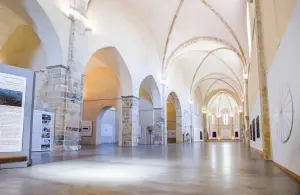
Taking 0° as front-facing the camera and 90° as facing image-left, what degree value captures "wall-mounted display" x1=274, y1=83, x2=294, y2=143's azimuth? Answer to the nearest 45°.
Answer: approximately 90°

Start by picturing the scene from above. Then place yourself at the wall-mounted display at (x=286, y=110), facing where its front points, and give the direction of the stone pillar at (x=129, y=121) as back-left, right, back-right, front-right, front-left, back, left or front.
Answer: front-right

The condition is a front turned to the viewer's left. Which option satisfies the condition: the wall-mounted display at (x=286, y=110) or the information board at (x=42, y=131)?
the wall-mounted display

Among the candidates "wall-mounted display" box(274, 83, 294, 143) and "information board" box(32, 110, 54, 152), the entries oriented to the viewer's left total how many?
1

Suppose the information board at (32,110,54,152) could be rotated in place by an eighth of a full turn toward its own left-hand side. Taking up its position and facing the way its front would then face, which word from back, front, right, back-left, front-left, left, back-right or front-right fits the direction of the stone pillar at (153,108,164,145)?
front-left

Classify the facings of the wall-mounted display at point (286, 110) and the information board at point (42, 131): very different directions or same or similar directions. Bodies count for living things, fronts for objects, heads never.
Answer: very different directions

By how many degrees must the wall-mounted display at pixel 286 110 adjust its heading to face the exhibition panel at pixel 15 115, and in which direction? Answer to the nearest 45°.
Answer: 0° — it already faces it

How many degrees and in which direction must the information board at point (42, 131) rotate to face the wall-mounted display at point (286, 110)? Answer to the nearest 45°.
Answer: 0° — it already faces it

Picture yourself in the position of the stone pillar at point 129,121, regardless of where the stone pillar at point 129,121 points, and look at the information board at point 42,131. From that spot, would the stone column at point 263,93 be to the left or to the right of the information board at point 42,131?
left

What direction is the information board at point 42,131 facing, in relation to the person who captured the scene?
facing the viewer and to the right of the viewer

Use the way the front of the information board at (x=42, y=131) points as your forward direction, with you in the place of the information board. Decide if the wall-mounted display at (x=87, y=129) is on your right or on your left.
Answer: on your left

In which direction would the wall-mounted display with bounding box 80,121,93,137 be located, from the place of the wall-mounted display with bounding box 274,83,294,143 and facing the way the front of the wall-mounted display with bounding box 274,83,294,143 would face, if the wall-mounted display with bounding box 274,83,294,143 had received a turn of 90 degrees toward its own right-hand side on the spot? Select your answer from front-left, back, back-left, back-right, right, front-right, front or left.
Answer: front-left

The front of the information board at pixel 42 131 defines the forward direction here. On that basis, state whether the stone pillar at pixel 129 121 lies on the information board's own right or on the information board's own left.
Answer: on the information board's own left

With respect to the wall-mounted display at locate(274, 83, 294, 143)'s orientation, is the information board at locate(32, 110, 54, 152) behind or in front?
in front

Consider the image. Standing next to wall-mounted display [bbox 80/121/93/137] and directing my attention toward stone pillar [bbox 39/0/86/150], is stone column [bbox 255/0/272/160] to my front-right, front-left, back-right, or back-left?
front-left

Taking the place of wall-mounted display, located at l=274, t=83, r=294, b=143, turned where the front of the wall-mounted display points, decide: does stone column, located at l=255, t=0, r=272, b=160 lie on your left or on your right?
on your right

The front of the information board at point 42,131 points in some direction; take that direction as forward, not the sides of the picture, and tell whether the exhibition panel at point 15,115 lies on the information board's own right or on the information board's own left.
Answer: on the information board's own right

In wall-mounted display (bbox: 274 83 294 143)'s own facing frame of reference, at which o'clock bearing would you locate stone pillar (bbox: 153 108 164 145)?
The stone pillar is roughly at 2 o'clock from the wall-mounted display.
